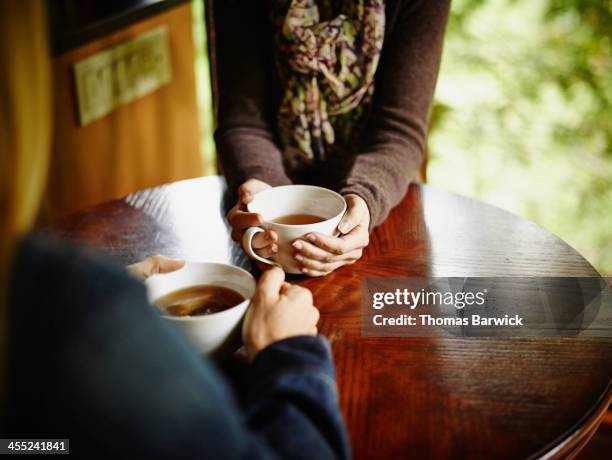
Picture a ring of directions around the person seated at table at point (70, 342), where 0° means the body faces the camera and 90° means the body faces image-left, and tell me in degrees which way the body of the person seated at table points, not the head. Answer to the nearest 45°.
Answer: approximately 225°
